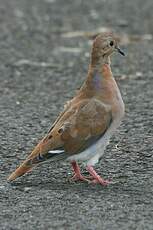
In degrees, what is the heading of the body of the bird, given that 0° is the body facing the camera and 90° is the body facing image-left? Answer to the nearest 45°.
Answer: approximately 270°
